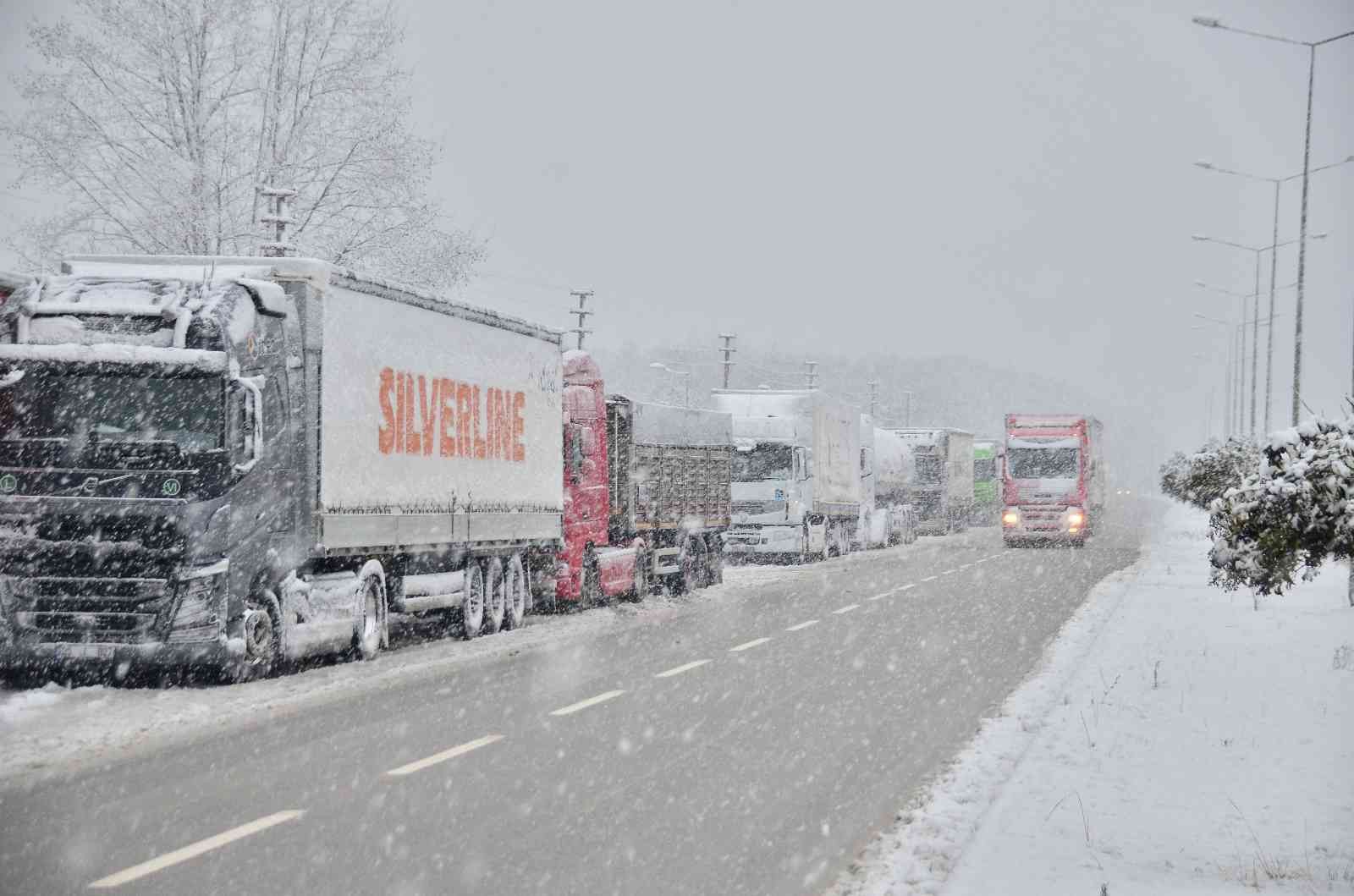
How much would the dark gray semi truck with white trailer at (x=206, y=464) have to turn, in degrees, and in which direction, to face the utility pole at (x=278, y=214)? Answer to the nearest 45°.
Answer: approximately 135° to its right

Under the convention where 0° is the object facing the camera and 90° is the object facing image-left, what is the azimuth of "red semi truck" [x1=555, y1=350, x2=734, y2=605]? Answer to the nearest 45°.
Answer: approximately 45°

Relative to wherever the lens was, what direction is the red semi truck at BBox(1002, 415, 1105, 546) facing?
facing the viewer

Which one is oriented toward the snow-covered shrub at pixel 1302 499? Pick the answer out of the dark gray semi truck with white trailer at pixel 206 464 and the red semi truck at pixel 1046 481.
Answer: the red semi truck

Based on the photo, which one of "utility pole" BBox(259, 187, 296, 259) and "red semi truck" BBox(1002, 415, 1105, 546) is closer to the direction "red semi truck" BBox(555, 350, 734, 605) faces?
the utility pole

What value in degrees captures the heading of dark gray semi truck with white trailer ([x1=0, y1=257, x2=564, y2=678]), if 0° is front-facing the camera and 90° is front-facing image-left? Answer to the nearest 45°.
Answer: approximately 45°

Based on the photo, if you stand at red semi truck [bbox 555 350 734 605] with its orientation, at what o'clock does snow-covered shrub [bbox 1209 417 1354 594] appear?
The snow-covered shrub is roughly at 10 o'clock from the red semi truck.

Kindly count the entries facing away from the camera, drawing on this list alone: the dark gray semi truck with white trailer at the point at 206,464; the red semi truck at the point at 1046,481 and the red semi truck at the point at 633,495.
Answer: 0

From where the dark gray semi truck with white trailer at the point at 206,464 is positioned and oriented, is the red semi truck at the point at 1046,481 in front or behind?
behind

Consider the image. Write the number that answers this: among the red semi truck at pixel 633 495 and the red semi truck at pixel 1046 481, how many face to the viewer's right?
0

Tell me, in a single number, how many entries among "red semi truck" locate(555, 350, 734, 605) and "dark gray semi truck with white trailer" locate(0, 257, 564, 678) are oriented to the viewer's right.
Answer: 0

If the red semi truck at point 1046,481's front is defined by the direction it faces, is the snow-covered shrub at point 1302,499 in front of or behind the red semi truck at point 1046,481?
in front

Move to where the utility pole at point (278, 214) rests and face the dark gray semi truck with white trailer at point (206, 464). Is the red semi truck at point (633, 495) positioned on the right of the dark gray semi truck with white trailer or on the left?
left
